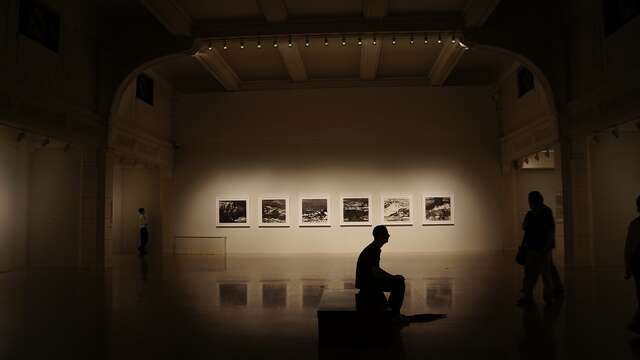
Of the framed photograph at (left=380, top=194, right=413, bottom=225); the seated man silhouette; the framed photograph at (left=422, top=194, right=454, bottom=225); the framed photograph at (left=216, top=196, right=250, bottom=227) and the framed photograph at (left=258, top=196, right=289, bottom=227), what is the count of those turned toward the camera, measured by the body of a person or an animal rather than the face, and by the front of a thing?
4

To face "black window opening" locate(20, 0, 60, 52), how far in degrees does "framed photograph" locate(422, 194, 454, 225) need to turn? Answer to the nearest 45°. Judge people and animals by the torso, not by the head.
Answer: approximately 45° to its right

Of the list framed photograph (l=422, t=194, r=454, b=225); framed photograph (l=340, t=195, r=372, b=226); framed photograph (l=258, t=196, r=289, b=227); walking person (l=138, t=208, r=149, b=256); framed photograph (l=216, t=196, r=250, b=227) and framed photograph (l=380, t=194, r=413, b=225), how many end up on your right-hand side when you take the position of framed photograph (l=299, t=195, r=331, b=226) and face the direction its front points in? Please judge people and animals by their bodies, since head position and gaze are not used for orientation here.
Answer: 3

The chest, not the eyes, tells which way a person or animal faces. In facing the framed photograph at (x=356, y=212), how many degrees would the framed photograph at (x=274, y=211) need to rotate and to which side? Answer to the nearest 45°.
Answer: approximately 90° to its left

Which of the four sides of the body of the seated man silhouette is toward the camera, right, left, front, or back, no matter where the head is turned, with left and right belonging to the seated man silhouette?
right

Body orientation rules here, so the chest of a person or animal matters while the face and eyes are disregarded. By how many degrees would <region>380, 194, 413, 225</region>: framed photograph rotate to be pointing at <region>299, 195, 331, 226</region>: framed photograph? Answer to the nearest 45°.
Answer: approximately 90° to its right

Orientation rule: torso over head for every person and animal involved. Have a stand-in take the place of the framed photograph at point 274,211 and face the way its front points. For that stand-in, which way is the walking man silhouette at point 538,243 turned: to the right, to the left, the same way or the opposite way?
to the right

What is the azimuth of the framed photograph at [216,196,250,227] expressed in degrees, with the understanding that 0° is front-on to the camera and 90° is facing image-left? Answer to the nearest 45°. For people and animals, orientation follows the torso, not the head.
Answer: approximately 0°

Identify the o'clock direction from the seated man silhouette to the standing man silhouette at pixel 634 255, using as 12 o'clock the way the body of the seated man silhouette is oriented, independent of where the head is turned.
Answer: The standing man silhouette is roughly at 12 o'clock from the seated man silhouette.

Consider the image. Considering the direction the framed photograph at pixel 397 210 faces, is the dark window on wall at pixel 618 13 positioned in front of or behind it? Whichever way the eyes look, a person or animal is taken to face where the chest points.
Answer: in front

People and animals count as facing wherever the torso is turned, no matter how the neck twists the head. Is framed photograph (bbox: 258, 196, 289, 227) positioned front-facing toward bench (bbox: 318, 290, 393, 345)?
yes
